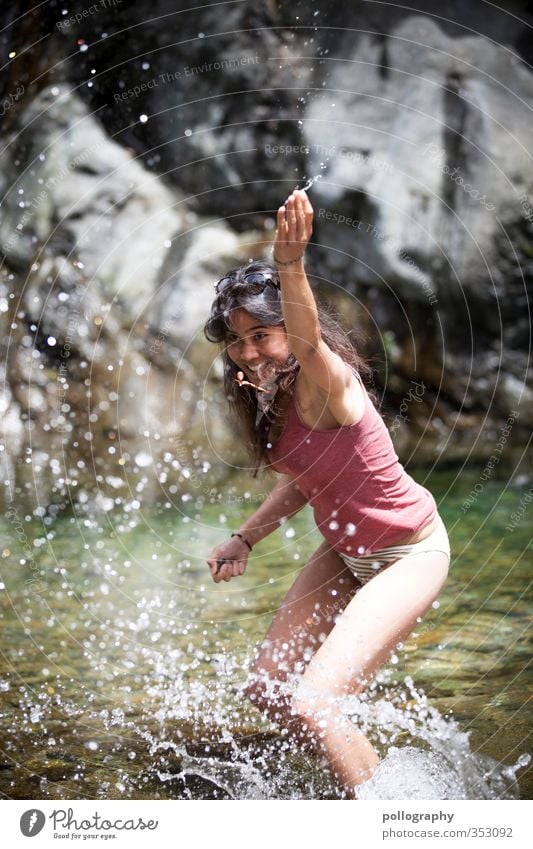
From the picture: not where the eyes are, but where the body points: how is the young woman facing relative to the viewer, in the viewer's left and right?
facing the viewer and to the left of the viewer
